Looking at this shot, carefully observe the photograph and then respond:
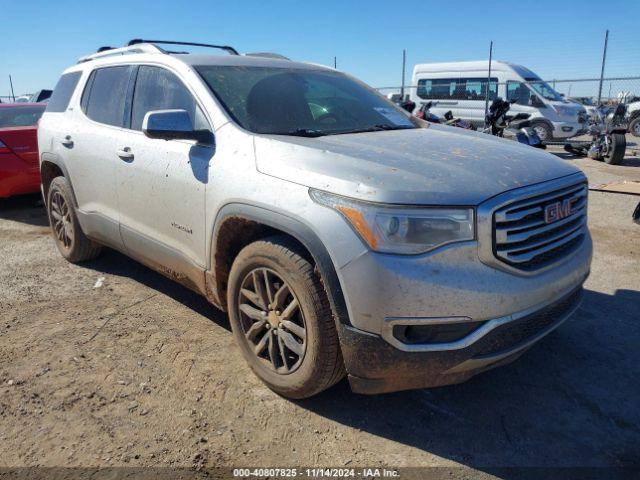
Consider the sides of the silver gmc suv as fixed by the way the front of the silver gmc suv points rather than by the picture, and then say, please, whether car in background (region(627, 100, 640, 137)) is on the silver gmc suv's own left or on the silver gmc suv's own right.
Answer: on the silver gmc suv's own left

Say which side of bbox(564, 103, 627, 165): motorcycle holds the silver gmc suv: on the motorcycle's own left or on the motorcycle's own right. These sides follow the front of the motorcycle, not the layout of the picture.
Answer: on the motorcycle's own right

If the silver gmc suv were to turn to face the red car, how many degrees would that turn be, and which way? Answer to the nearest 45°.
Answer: approximately 180°

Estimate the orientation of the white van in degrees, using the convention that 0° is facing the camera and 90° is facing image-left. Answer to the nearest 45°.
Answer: approximately 315°

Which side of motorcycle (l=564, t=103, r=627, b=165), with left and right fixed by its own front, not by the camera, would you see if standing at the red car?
right

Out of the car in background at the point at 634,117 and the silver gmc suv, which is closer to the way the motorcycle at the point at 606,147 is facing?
the silver gmc suv

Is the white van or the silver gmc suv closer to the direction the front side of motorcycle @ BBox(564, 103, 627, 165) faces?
the silver gmc suv
